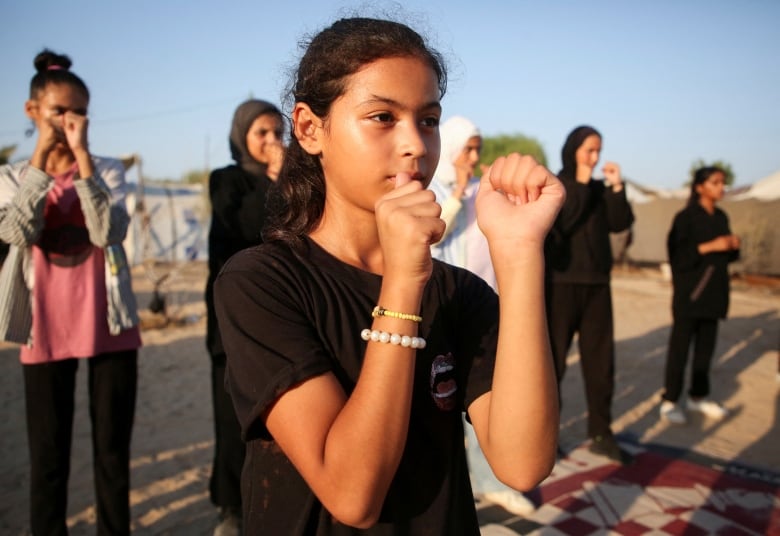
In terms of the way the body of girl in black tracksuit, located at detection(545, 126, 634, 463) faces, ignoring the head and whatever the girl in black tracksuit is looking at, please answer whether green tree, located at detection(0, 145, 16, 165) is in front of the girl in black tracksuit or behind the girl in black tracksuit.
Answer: behind

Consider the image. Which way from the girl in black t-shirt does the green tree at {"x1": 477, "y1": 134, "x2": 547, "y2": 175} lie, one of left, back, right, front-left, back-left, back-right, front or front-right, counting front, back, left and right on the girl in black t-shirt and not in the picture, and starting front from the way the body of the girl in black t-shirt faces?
back-left

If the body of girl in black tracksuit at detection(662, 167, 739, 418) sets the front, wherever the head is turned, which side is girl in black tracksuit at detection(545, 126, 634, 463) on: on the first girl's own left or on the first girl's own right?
on the first girl's own right

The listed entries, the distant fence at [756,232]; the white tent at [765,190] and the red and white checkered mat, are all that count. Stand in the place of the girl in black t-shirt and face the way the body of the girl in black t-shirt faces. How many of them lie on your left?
3
